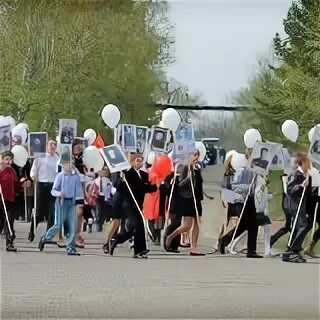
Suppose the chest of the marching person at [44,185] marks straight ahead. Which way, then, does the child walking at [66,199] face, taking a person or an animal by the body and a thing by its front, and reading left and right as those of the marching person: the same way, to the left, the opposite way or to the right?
the same way

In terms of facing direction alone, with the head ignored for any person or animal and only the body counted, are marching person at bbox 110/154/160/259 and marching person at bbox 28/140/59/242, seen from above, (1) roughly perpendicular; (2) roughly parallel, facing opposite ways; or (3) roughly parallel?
roughly parallel

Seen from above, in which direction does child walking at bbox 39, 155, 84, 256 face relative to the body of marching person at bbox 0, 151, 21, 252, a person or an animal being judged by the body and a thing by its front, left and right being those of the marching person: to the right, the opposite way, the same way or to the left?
the same way

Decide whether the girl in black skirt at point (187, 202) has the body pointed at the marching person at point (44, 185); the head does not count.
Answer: no

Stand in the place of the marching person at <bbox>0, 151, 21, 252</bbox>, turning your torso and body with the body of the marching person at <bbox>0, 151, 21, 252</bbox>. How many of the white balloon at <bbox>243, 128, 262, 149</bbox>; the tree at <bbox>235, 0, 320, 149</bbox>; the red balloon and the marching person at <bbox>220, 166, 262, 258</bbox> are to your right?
0

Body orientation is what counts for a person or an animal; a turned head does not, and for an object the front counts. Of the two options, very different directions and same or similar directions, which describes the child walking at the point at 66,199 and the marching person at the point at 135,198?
same or similar directions

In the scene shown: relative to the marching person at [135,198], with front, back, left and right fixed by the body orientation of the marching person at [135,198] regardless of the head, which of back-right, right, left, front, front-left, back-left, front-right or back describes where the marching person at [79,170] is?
back-right
